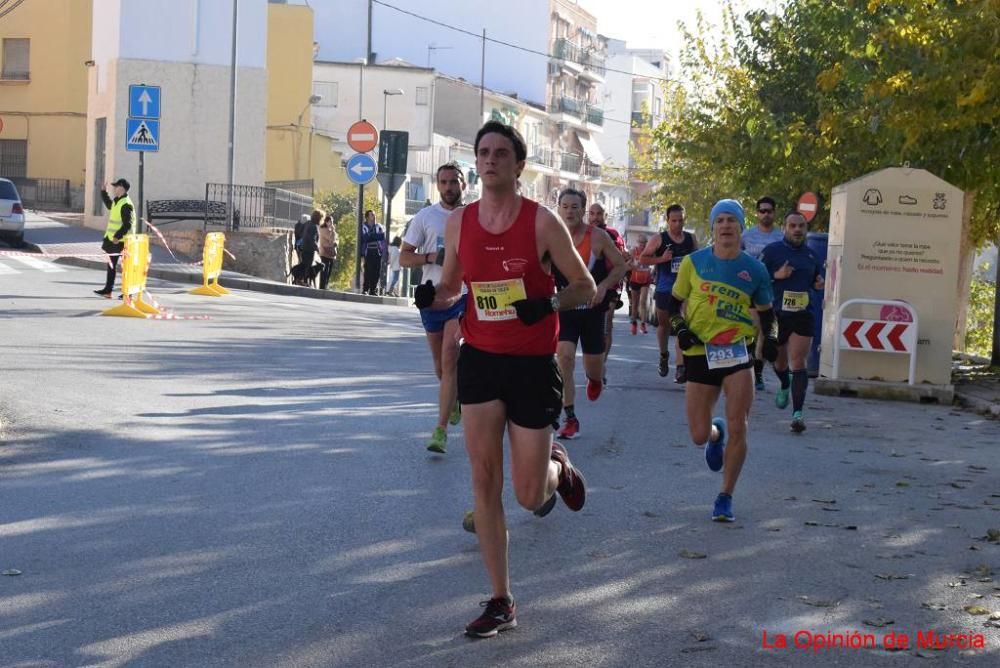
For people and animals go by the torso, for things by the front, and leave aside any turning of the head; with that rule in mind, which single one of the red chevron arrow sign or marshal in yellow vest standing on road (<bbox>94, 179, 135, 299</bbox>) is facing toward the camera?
the red chevron arrow sign

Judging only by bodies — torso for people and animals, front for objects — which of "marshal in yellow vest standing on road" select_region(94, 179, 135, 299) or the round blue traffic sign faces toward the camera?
the round blue traffic sign

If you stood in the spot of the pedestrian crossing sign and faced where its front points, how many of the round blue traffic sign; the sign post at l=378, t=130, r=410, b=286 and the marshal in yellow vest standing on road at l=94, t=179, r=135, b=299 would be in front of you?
1

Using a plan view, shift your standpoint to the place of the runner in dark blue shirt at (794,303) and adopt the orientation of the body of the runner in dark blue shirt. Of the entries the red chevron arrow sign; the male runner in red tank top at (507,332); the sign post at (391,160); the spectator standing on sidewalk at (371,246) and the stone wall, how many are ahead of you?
1

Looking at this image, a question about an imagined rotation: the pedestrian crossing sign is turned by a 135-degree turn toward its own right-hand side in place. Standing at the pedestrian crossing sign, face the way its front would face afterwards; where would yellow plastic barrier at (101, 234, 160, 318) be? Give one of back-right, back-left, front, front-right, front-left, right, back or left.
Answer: back-left

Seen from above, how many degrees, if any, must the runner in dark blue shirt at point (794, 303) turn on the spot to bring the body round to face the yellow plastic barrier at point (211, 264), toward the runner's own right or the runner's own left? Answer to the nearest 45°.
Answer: approximately 135° to the runner's own right

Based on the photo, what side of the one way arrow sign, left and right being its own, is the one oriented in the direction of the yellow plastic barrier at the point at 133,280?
front

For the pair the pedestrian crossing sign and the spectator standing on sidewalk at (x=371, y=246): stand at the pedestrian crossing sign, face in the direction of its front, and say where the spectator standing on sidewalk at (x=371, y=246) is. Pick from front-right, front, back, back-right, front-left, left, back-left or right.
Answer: back-left

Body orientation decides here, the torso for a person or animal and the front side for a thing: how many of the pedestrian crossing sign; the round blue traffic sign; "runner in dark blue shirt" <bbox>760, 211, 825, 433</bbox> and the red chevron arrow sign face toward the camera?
4

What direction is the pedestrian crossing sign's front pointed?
toward the camera

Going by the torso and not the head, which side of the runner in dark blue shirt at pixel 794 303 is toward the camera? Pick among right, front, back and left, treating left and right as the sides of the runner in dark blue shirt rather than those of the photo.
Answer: front

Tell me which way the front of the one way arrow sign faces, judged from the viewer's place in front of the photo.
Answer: facing the viewer

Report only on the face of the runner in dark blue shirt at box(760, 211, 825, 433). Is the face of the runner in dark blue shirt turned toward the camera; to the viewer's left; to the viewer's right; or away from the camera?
toward the camera

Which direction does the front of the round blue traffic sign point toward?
toward the camera

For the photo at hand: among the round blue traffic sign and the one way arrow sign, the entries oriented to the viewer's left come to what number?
0
